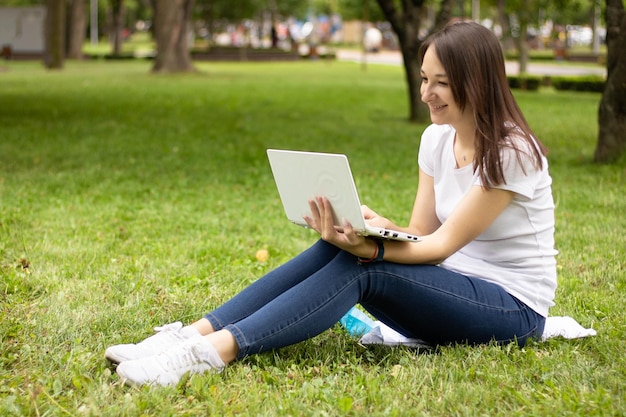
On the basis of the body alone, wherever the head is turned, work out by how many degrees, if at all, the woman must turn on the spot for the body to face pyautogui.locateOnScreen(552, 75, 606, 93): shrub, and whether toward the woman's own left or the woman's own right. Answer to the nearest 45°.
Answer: approximately 135° to the woman's own right

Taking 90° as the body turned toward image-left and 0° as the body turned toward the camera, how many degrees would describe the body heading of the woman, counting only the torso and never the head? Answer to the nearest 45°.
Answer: approximately 45°

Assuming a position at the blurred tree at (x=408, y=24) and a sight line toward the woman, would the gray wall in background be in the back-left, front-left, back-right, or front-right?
back-right

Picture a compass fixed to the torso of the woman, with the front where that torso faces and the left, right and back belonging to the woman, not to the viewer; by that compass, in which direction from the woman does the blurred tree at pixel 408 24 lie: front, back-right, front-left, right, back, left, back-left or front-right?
back-right
